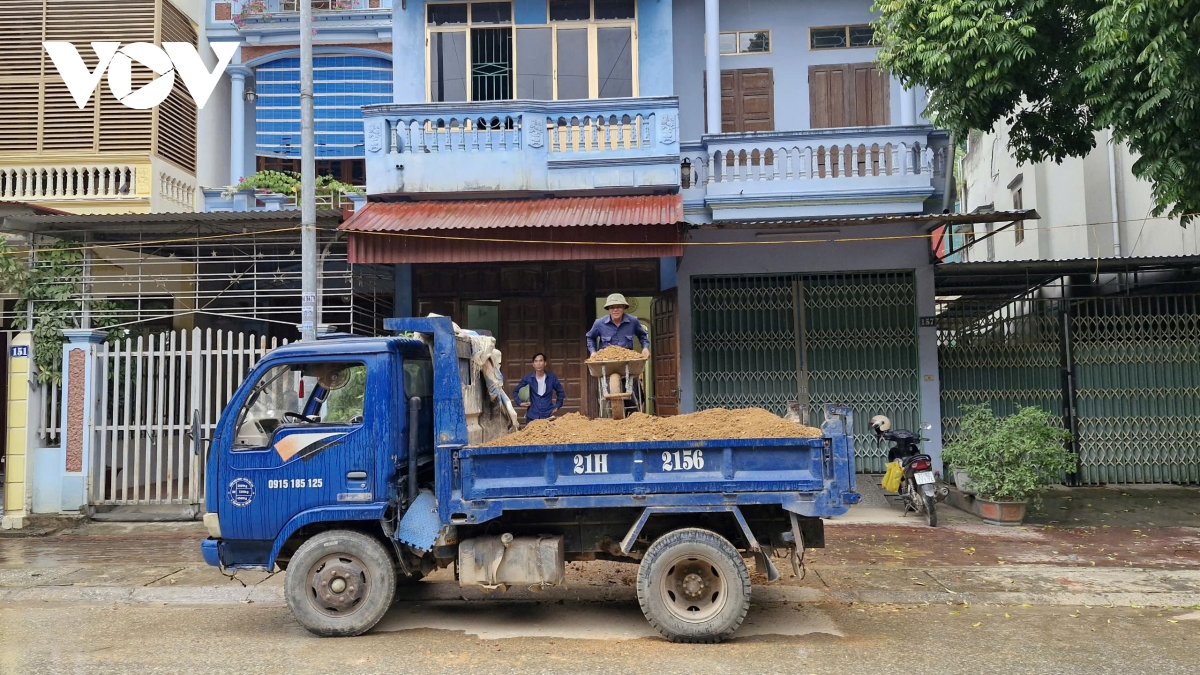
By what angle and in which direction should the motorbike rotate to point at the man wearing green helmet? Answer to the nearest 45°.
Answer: approximately 90° to its left

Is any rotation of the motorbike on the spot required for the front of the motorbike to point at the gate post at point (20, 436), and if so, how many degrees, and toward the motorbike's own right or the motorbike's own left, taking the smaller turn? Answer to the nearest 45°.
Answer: approximately 45° to the motorbike's own left

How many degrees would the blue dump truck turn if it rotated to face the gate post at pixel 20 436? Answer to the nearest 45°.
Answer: approximately 45° to its right

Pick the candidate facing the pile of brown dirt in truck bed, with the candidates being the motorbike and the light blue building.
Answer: the light blue building

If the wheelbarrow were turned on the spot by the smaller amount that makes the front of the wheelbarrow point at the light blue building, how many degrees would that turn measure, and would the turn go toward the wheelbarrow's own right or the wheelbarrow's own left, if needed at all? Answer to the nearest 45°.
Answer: approximately 180°

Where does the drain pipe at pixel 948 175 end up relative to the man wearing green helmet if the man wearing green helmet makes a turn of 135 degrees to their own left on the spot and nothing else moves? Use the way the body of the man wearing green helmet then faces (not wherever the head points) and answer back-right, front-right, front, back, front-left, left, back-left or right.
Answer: front

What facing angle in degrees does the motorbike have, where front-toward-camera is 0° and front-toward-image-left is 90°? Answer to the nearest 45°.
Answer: approximately 135°

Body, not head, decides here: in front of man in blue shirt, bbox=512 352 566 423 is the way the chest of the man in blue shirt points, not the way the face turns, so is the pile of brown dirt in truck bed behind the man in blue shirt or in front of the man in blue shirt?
in front

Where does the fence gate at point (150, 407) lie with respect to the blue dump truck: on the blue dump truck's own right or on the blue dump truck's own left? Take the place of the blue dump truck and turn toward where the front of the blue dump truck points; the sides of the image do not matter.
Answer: on the blue dump truck's own right

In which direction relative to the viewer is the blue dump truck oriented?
to the viewer's left

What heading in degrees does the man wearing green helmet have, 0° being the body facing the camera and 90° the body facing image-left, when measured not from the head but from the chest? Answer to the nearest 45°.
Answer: approximately 0°

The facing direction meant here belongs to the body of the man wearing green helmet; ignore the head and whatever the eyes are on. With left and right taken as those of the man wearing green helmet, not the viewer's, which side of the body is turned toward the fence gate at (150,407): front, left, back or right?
right

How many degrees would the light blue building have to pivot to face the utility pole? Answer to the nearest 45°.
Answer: approximately 45° to its right
